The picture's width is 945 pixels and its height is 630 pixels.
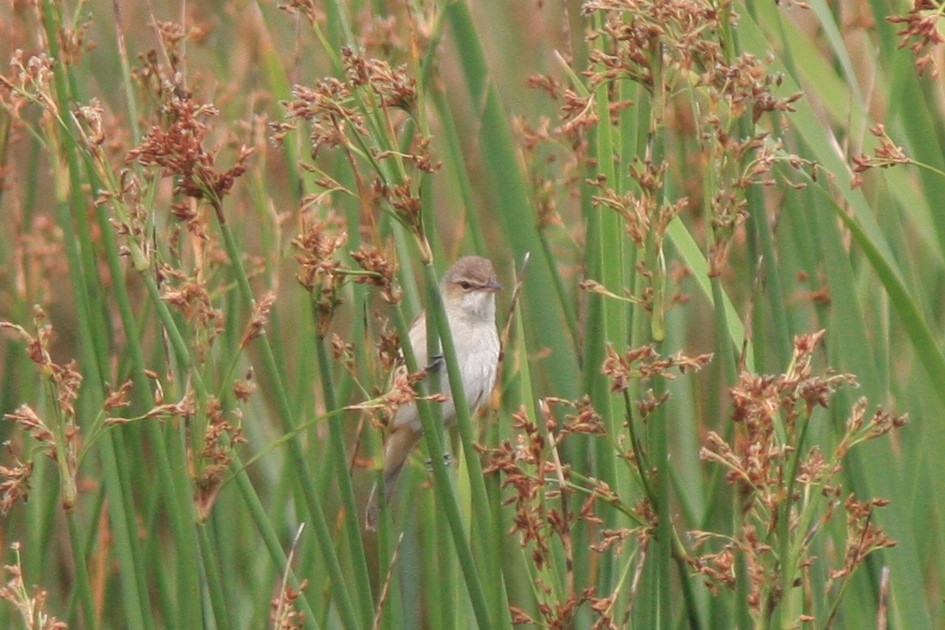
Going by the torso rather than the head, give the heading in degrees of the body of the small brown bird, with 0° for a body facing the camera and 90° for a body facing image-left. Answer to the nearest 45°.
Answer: approximately 315°
